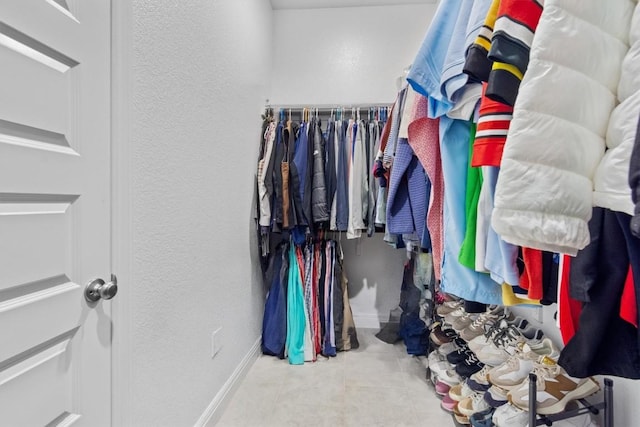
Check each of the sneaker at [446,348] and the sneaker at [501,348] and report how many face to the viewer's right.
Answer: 0

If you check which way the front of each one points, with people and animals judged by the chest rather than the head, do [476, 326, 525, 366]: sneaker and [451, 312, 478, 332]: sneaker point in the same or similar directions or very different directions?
same or similar directions

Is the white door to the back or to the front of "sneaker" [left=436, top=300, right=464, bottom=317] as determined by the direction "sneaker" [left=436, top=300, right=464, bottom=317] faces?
to the front

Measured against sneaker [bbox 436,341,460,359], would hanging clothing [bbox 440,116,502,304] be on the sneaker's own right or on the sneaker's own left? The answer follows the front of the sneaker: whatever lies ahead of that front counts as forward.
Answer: on the sneaker's own left

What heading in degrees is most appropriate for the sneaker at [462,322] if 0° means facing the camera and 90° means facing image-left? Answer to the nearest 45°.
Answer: approximately 45°

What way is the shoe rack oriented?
to the viewer's left

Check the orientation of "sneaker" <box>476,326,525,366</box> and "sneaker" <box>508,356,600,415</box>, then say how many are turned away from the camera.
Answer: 0

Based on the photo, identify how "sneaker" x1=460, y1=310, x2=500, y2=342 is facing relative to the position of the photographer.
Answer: facing the viewer and to the left of the viewer
